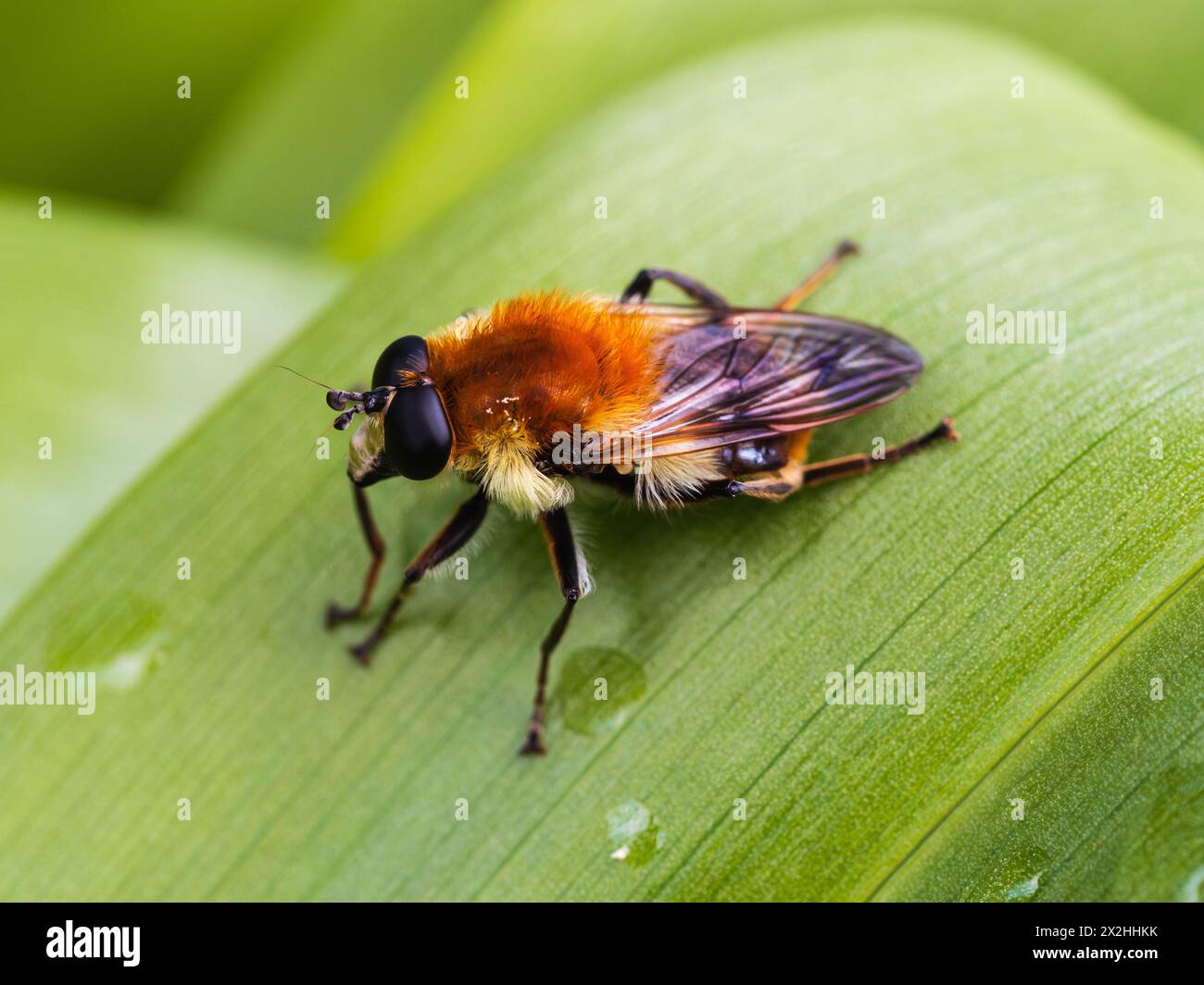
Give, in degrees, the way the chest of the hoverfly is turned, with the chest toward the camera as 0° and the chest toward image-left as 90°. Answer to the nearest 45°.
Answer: approximately 90°

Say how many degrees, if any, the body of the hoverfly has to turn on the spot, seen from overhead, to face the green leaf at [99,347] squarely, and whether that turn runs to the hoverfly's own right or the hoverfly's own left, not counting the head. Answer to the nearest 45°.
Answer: approximately 45° to the hoverfly's own right
